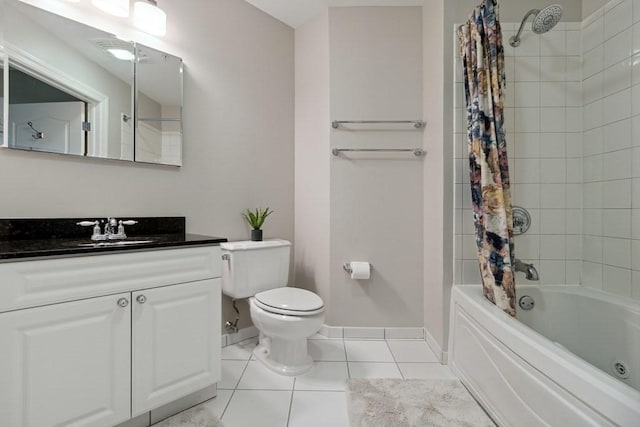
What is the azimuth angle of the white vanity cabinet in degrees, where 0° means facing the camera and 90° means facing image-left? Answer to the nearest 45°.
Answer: approximately 315°

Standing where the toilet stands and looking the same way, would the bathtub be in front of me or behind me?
in front

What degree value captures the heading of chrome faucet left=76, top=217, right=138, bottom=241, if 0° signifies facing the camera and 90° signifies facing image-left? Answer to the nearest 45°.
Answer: approximately 315°
